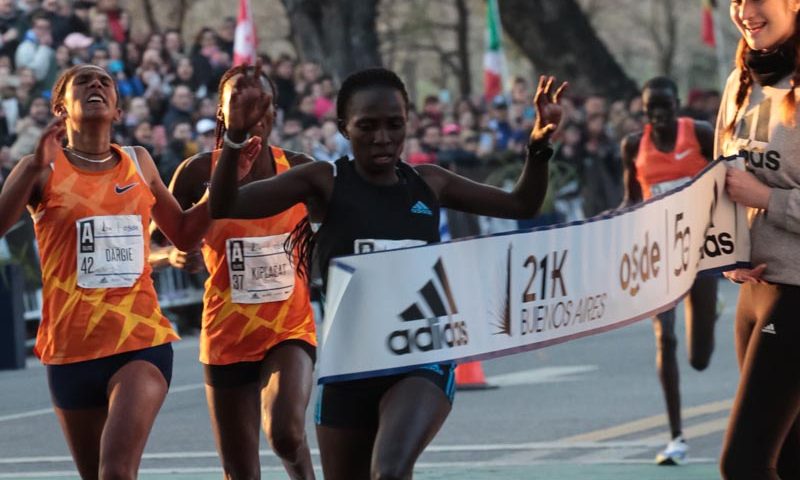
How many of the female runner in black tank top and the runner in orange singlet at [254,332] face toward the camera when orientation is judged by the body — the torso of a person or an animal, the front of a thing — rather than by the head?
2

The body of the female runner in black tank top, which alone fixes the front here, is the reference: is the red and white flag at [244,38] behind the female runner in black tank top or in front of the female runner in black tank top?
behind

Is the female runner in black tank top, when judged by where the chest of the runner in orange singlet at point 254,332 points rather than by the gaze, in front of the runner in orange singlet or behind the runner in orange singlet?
in front

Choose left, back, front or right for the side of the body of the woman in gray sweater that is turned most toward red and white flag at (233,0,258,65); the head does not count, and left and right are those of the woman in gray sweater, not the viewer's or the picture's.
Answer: right

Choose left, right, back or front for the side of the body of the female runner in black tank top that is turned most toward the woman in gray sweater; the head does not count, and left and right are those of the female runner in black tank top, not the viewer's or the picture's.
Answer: left

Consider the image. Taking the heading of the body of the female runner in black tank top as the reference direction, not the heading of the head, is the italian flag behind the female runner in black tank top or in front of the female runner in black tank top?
behind

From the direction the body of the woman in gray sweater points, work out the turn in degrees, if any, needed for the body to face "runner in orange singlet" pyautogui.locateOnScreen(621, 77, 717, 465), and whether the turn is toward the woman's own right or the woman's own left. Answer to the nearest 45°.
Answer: approximately 135° to the woman's own right

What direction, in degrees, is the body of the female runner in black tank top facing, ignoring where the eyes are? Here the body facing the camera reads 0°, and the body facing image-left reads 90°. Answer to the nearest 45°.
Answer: approximately 0°

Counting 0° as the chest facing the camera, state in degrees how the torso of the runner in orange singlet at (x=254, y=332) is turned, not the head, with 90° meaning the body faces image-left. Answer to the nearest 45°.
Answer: approximately 0°
